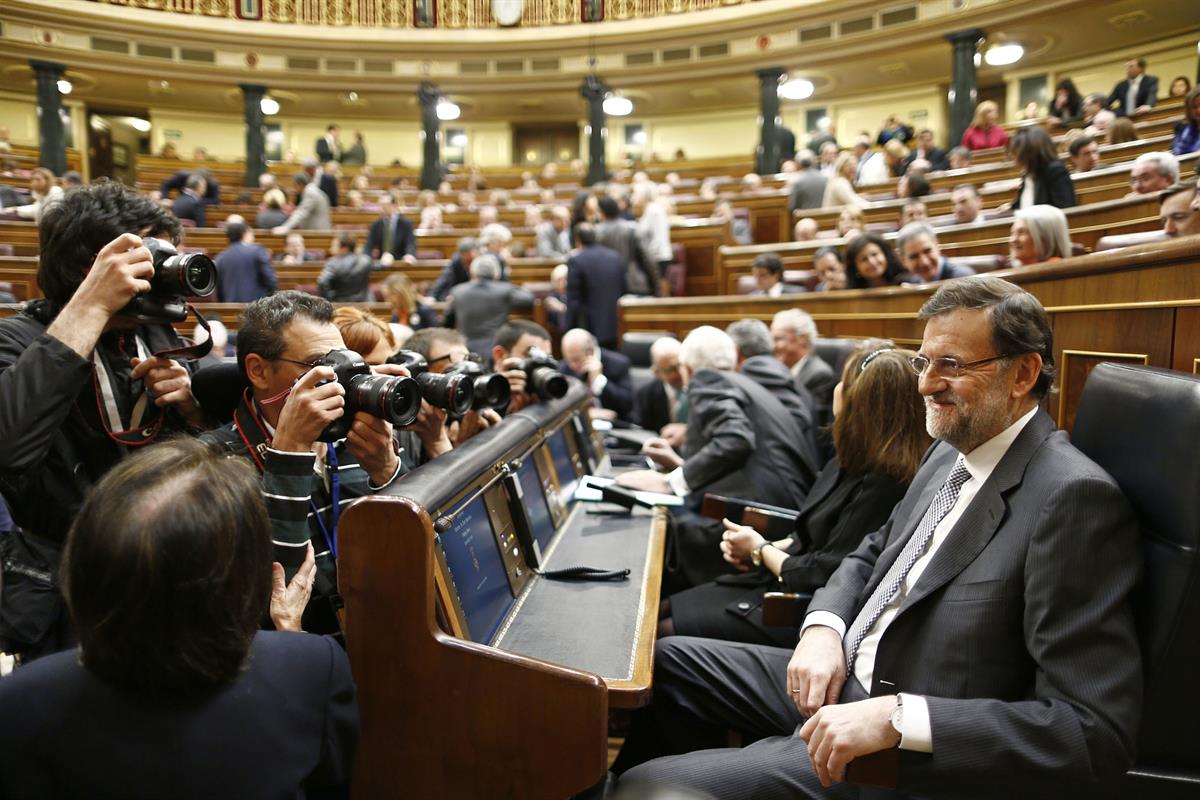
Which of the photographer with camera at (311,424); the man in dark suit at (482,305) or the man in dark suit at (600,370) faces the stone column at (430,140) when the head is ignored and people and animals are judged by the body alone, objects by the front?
the man in dark suit at (482,305)

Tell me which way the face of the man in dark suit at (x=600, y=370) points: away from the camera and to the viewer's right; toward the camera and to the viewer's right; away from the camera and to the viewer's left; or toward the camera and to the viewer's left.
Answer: toward the camera and to the viewer's left

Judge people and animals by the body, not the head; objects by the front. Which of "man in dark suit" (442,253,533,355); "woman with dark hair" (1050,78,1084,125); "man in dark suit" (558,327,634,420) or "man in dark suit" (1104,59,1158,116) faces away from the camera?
"man in dark suit" (442,253,533,355)

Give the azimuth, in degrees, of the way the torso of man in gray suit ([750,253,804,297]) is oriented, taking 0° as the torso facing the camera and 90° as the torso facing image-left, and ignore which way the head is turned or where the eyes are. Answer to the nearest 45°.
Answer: approximately 45°

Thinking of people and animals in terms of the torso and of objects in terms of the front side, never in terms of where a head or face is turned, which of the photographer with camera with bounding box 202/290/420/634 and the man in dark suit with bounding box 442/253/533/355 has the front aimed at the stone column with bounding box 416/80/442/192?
the man in dark suit

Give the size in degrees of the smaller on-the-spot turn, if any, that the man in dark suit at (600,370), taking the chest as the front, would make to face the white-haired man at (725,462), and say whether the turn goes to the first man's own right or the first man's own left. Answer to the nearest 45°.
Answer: approximately 45° to the first man's own left

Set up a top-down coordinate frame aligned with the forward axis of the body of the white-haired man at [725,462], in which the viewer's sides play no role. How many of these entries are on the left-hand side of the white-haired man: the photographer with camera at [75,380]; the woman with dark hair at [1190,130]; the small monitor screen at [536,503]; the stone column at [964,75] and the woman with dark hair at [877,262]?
2

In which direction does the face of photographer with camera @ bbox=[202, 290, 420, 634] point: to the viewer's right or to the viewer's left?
to the viewer's right

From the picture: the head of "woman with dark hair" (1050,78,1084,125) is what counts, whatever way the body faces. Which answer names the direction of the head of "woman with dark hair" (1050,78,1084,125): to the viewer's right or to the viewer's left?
to the viewer's left

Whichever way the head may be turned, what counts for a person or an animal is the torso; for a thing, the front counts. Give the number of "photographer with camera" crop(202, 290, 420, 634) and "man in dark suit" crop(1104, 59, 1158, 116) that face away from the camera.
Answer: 0

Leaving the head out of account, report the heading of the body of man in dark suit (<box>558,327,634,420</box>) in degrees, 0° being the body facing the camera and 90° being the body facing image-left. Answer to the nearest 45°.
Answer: approximately 45°

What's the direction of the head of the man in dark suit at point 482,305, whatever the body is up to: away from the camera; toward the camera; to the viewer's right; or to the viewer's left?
away from the camera

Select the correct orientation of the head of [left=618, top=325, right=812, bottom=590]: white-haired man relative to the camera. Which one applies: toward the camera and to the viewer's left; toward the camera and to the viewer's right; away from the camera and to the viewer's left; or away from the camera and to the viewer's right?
away from the camera and to the viewer's left

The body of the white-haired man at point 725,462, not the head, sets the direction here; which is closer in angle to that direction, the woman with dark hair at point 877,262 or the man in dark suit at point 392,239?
the man in dark suit

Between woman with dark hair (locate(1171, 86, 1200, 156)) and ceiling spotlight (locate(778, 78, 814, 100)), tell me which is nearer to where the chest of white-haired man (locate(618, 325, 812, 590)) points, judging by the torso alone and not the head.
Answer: the ceiling spotlight

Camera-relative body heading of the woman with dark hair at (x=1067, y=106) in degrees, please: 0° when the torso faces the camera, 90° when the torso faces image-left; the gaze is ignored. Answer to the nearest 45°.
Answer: approximately 45°

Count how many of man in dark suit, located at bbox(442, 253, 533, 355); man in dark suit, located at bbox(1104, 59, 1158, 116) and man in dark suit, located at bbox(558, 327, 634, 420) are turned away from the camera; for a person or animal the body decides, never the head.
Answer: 1

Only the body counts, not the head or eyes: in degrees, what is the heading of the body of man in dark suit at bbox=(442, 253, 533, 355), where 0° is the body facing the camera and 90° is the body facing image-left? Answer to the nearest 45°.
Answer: approximately 180°

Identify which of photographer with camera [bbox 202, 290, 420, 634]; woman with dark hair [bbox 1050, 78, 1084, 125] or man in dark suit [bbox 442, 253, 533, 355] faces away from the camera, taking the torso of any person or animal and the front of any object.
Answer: the man in dark suit

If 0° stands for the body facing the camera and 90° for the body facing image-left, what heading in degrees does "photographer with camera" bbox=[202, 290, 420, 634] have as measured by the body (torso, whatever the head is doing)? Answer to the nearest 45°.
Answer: approximately 315°
